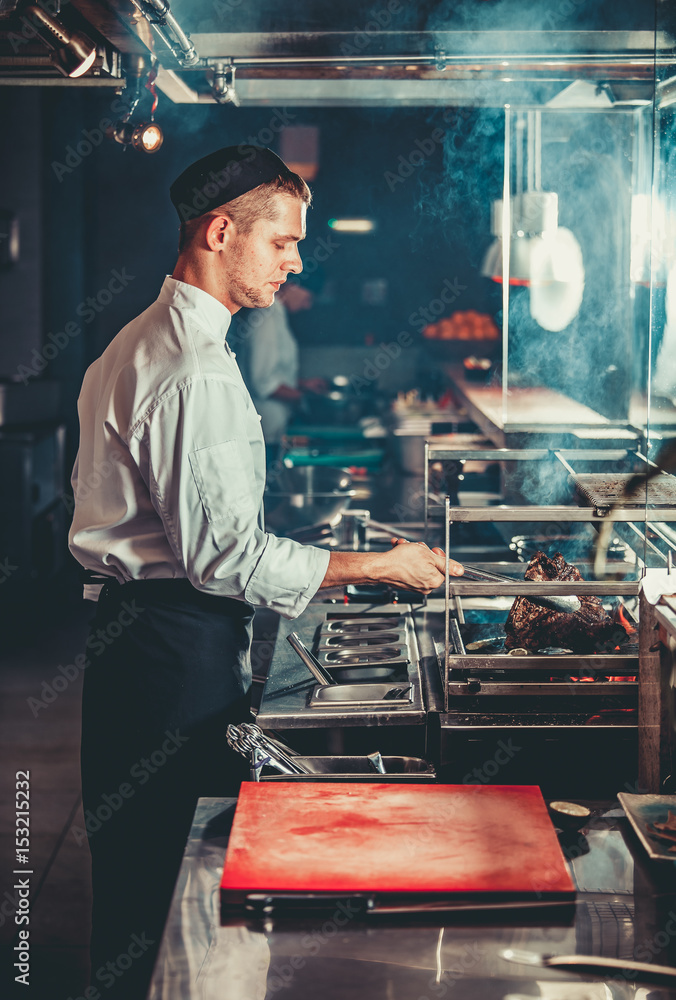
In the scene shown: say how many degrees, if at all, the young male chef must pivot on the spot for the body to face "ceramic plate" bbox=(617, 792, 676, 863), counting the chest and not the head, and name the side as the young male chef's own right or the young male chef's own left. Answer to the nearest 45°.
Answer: approximately 45° to the young male chef's own right

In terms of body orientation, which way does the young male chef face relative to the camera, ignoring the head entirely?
to the viewer's right

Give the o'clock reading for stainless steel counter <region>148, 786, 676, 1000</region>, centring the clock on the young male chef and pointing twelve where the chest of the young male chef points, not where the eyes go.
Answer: The stainless steel counter is roughly at 2 o'clock from the young male chef.

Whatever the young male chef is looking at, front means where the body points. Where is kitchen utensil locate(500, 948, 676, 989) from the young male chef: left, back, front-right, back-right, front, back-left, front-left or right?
front-right

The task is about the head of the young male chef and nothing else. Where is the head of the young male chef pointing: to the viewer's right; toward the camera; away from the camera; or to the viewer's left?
to the viewer's right
